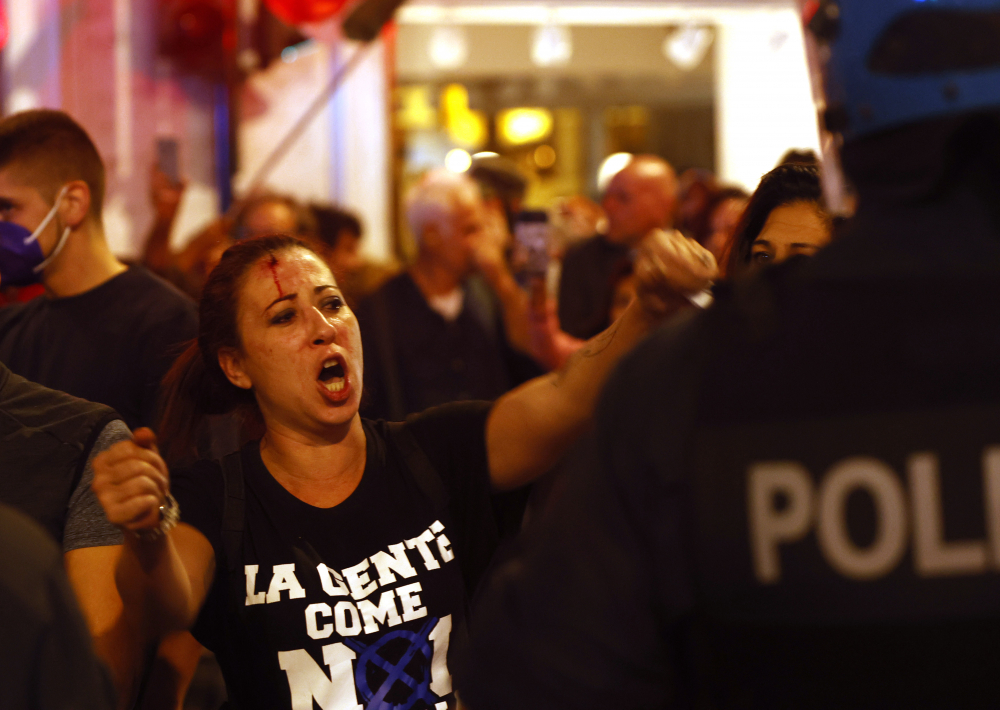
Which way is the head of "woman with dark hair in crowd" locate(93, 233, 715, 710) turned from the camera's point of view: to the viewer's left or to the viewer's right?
to the viewer's right

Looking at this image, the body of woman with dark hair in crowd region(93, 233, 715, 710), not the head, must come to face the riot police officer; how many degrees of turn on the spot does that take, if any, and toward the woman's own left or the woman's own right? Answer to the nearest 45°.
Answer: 0° — they already face them

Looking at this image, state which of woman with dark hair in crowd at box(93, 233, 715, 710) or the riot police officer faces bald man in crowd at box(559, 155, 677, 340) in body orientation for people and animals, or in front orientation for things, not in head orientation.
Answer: the riot police officer

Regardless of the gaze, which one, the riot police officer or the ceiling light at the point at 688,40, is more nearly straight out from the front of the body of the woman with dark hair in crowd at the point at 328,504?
the riot police officer

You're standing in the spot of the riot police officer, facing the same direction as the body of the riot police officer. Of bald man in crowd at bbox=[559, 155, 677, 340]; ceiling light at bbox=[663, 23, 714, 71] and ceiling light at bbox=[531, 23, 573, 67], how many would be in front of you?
3

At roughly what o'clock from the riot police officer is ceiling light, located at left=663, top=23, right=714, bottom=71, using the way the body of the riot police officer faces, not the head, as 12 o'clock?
The ceiling light is roughly at 12 o'clock from the riot police officer.

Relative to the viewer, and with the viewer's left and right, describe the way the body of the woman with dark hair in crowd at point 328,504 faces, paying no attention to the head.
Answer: facing the viewer and to the right of the viewer

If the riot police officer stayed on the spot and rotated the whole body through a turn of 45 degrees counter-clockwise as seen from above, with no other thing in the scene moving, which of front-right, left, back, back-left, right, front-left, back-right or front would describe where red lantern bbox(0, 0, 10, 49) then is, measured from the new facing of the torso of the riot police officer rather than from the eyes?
front

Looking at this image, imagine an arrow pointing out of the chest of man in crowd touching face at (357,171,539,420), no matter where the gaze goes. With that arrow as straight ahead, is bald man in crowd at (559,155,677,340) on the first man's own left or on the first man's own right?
on the first man's own left

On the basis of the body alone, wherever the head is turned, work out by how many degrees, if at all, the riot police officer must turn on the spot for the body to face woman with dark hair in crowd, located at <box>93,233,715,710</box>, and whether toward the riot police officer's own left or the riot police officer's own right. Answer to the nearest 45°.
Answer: approximately 45° to the riot police officer's own left

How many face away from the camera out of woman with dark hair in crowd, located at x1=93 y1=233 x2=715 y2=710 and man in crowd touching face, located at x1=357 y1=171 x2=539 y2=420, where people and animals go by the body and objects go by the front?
0

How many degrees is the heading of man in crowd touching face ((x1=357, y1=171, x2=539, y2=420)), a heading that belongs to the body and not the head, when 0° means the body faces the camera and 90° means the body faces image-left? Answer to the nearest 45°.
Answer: approximately 315°

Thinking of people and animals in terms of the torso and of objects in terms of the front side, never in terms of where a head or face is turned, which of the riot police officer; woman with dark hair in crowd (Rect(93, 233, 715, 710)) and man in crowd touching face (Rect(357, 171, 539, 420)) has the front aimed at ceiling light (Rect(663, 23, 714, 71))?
the riot police officer

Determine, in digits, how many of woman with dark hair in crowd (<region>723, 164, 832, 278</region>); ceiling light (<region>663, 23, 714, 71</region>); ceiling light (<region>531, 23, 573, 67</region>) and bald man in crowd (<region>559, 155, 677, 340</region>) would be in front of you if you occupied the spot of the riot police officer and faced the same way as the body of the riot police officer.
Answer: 4

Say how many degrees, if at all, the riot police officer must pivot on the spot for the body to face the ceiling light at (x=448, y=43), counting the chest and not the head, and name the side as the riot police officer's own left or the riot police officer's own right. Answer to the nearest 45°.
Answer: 0° — they already face it

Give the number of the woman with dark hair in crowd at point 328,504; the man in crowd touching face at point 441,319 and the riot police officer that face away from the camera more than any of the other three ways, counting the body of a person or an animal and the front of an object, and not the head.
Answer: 1

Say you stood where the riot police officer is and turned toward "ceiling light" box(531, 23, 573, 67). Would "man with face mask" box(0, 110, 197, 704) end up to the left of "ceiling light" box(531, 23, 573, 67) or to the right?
left

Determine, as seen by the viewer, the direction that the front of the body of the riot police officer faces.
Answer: away from the camera
